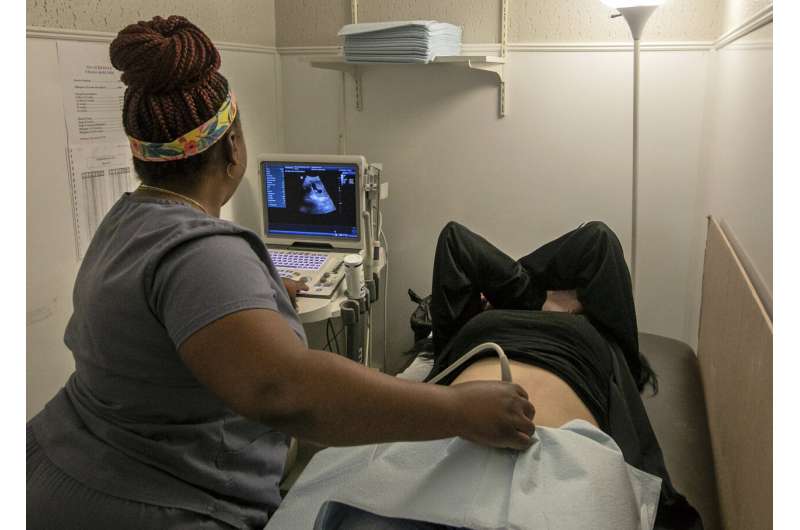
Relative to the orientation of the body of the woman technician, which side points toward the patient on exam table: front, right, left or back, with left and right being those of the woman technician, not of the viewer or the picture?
front

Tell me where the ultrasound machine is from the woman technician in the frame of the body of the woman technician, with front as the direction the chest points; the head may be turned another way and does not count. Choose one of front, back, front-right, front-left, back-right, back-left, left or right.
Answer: front-left

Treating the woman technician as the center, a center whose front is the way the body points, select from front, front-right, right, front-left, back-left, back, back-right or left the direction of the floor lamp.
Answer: front

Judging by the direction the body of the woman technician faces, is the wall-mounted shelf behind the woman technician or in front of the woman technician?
in front

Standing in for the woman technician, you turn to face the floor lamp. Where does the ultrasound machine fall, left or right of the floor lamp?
left

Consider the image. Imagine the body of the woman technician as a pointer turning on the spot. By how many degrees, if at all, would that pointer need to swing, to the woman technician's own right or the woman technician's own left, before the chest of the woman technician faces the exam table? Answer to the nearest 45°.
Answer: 0° — they already face it

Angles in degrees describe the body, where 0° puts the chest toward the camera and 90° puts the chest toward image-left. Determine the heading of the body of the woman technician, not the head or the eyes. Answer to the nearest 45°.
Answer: approximately 225°
